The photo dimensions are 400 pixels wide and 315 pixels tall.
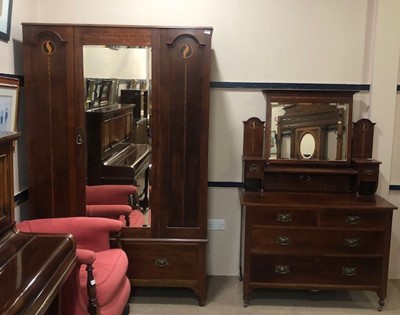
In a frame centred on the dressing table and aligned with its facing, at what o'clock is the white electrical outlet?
The white electrical outlet is roughly at 4 o'clock from the dressing table.

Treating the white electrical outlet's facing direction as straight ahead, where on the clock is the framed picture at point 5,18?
The framed picture is roughly at 2 o'clock from the white electrical outlet.

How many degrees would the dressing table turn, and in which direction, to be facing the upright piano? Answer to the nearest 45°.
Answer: approximately 45° to its right

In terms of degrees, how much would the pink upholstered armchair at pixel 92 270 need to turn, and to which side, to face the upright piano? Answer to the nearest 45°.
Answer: approximately 45° to its right

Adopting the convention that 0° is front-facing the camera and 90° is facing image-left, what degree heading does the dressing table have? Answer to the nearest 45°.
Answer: approximately 0°

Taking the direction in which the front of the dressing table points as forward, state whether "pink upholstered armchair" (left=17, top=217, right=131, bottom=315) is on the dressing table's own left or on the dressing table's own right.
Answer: on the dressing table's own right

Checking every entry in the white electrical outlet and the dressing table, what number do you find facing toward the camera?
2
